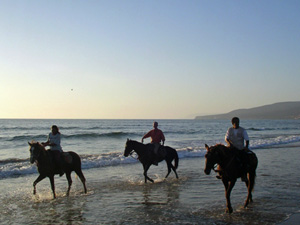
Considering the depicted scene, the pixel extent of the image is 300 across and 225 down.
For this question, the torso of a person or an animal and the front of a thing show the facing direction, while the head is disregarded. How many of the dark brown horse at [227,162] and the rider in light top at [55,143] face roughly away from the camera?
0

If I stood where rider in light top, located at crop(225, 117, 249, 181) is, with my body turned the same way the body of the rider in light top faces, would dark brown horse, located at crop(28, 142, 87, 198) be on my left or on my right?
on my right

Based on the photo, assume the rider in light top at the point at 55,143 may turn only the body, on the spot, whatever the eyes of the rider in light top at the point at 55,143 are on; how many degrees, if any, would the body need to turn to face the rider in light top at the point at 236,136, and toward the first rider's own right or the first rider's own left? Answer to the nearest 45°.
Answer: approximately 90° to the first rider's own left

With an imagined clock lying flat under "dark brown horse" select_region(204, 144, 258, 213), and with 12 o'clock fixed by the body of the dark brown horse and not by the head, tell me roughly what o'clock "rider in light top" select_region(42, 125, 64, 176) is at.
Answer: The rider in light top is roughly at 2 o'clock from the dark brown horse.

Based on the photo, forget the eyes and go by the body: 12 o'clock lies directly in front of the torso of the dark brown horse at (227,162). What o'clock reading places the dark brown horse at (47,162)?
the dark brown horse at (47,162) is roughly at 2 o'clock from the dark brown horse at (227,162).

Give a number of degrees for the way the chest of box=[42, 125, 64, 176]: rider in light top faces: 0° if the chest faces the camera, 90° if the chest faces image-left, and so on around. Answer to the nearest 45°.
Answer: approximately 45°

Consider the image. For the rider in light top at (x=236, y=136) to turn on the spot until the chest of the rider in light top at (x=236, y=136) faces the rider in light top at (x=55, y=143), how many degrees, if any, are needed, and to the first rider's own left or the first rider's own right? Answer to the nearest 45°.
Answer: approximately 45° to the first rider's own right

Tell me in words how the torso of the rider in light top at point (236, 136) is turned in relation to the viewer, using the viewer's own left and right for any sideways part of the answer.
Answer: facing the viewer and to the left of the viewer
